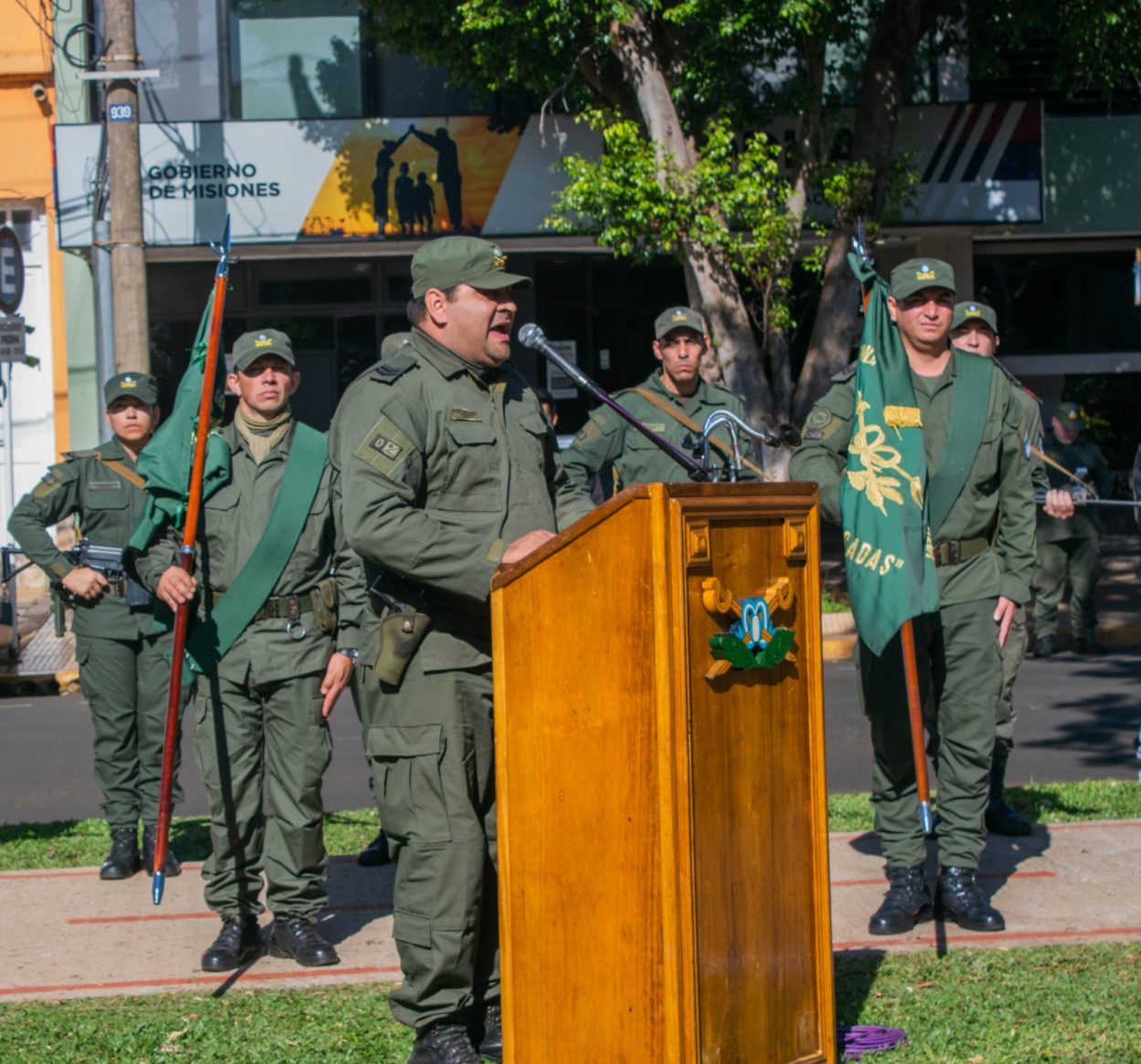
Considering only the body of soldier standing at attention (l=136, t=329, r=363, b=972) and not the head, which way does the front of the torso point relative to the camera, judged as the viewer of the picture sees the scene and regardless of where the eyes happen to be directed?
toward the camera

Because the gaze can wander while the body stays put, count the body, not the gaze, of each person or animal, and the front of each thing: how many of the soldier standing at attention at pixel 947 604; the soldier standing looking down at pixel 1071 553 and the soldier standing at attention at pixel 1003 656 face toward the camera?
3

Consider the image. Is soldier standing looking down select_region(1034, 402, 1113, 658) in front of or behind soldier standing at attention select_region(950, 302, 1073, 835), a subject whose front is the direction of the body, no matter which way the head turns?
behind

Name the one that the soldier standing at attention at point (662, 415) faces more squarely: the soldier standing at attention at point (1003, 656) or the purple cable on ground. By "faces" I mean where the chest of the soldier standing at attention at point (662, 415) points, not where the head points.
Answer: the purple cable on ground

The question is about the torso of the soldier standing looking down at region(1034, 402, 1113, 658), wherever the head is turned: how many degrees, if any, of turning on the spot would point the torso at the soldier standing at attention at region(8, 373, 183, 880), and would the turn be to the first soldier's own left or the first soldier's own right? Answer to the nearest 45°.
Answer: approximately 45° to the first soldier's own right

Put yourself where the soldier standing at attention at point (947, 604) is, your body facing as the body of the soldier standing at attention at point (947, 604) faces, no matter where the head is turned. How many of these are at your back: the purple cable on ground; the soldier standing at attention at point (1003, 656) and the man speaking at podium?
1

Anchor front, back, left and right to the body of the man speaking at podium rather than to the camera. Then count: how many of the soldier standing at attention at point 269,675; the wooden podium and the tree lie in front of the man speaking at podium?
1

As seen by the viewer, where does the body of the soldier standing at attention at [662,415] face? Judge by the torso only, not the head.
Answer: toward the camera

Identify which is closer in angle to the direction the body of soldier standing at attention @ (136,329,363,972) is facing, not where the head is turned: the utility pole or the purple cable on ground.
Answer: the purple cable on ground

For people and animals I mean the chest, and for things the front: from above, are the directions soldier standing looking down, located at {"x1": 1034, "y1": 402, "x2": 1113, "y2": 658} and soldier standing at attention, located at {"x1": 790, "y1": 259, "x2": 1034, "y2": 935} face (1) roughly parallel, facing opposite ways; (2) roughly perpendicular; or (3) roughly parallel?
roughly parallel

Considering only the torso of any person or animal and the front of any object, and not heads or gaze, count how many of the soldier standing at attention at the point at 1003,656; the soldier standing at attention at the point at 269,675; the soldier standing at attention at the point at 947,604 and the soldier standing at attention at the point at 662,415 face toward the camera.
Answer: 4

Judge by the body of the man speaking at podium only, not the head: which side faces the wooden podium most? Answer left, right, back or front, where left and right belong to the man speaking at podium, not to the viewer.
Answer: front

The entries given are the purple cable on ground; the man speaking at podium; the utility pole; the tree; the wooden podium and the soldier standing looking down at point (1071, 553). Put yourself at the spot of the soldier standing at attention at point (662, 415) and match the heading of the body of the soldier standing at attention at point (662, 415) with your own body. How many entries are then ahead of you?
3

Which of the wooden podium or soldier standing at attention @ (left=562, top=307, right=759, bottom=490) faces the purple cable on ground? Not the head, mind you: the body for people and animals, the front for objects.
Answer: the soldier standing at attention
